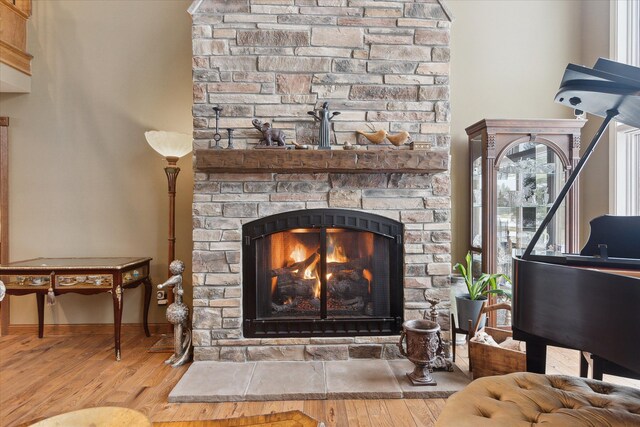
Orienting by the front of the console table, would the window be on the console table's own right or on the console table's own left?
on the console table's own left

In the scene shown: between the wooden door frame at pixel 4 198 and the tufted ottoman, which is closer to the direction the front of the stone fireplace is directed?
the tufted ottoman

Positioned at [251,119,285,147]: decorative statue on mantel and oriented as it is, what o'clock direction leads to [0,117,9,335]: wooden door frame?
The wooden door frame is roughly at 1 o'clock from the decorative statue on mantel.

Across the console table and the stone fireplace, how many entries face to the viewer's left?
0

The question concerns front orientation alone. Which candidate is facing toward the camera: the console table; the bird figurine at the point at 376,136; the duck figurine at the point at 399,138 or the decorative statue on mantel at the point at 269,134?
the console table

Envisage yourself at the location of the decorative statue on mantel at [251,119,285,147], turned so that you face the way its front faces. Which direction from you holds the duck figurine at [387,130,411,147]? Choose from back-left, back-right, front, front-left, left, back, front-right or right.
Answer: back

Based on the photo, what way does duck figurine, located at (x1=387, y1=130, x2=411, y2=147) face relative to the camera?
to the viewer's right

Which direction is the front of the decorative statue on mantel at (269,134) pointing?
to the viewer's left

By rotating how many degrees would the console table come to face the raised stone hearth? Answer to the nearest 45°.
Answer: approximately 45° to its left

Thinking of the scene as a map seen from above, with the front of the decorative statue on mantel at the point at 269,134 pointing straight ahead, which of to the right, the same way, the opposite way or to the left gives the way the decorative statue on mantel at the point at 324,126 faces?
to the left

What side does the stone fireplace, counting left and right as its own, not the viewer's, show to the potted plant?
left
